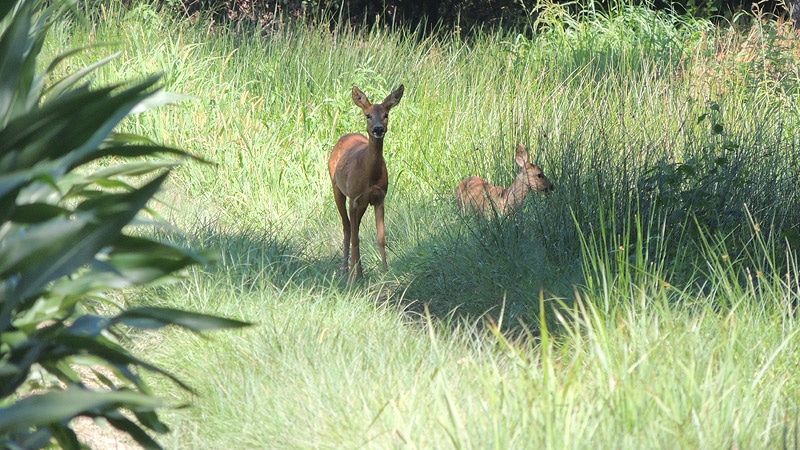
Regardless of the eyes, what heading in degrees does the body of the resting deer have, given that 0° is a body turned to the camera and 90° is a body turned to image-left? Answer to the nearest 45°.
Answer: approximately 270°

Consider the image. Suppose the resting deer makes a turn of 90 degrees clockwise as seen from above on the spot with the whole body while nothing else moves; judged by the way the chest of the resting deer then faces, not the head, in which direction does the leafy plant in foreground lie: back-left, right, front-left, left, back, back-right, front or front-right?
front
